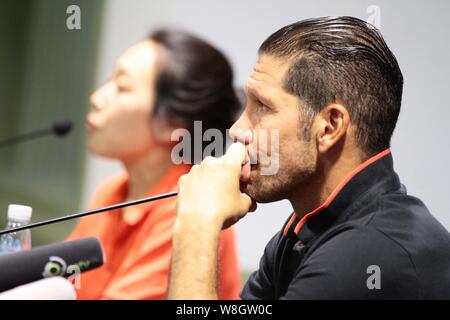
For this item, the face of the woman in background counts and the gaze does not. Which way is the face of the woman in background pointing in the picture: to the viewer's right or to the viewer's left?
to the viewer's left

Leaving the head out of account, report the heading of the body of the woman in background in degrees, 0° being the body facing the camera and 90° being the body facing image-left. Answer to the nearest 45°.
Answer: approximately 90°

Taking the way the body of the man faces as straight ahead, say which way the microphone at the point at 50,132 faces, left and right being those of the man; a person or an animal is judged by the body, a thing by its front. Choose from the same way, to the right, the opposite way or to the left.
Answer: the opposite way

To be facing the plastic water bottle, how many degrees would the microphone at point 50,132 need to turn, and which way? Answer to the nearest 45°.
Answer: approximately 90° to its right

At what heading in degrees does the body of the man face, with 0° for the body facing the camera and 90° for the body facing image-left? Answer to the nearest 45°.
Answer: approximately 90°

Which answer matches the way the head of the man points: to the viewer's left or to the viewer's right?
to the viewer's left

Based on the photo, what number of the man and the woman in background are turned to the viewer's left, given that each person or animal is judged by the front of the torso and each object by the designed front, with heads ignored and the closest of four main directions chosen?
2

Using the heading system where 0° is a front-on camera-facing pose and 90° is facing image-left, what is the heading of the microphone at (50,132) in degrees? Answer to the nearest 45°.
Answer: approximately 270°
